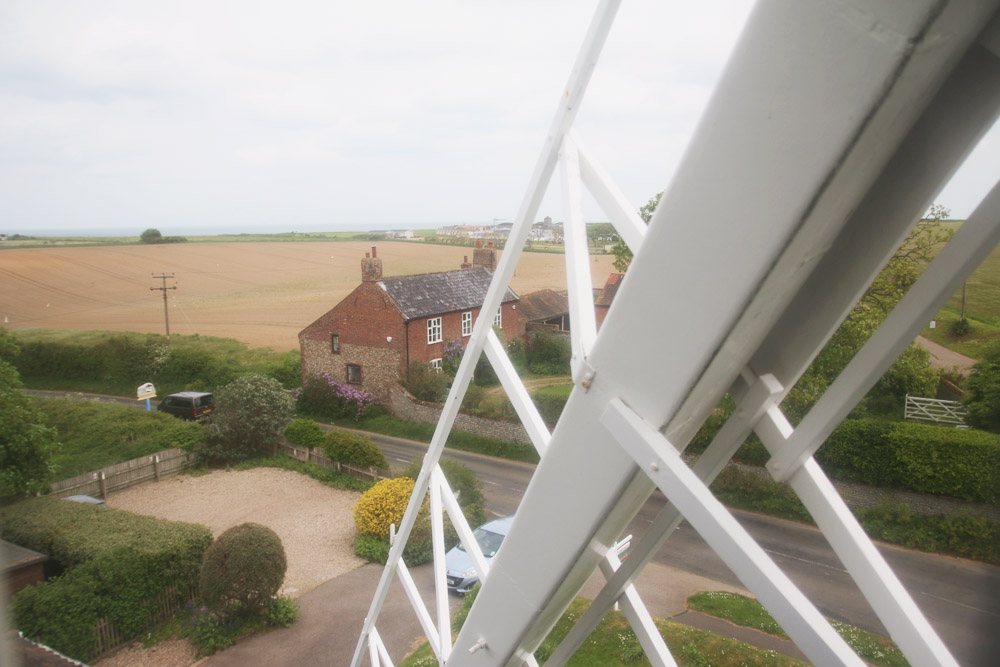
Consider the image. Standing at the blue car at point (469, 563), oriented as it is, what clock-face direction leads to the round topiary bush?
The round topiary bush is roughly at 1 o'clock from the blue car.

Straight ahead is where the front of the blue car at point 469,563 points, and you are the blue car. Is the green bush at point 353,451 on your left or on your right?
on your right

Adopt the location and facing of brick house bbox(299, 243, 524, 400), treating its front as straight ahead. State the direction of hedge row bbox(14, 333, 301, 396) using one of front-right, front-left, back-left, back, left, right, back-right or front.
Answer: right

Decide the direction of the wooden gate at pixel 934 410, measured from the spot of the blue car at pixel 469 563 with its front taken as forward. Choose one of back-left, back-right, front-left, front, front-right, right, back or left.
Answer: back-left

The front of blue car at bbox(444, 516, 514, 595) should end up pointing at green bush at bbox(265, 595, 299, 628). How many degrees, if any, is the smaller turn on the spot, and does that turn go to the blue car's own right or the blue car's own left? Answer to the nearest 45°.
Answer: approximately 45° to the blue car's own right

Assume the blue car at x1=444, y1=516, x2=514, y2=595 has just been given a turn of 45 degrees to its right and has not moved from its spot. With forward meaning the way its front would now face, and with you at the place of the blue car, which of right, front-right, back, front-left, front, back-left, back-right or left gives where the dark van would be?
front-right

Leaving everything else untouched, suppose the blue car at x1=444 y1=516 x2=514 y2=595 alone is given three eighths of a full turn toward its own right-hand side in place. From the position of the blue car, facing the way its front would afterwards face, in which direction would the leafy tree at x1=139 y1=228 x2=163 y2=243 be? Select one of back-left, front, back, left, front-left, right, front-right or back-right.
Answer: front-left

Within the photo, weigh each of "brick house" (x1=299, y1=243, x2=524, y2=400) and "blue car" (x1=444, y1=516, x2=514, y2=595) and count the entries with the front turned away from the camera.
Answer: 0

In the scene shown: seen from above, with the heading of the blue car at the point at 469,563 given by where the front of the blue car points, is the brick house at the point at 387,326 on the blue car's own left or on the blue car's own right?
on the blue car's own right

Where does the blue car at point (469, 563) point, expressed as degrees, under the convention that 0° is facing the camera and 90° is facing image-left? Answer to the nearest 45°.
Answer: approximately 45°

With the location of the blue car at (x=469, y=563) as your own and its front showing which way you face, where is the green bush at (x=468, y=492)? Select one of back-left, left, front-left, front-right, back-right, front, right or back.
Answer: back-right

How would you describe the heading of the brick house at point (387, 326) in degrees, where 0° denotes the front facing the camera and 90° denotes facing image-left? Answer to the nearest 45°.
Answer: approximately 315°

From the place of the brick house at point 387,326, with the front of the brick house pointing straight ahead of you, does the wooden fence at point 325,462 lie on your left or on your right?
on your right
